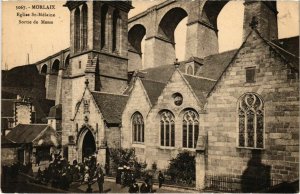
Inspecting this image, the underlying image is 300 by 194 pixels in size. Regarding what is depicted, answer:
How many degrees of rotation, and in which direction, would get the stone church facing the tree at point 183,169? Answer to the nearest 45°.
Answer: approximately 45° to its left

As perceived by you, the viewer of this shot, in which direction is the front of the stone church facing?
facing the viewer and to the left of the viewer

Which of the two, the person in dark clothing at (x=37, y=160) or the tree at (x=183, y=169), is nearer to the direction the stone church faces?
the tree

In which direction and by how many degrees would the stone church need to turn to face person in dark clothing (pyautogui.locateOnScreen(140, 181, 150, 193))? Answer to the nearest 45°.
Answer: approximately 45° to its left

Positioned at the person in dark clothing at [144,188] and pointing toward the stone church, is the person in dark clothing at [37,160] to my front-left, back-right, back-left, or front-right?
front-left
